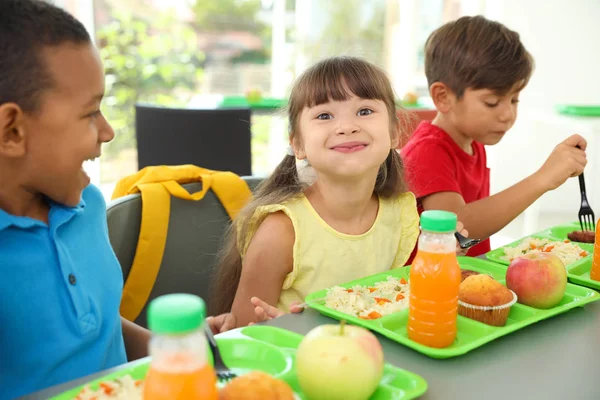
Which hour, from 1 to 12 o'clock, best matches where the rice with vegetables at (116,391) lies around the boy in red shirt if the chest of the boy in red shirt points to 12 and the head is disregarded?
The rice with vegetables is roughly at 2 o'clock from the boy in red shirt.

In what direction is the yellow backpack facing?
away from the camera

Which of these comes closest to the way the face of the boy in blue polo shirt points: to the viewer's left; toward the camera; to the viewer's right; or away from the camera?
to the viewer's right

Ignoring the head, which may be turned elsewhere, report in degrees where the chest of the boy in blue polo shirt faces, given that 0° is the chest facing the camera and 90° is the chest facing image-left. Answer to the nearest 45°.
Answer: approximately 315°

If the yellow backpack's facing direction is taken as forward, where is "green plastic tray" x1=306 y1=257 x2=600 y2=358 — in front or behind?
behind

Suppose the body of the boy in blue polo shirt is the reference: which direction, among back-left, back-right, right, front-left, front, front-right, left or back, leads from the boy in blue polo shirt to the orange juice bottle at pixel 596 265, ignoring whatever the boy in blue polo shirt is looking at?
front-left

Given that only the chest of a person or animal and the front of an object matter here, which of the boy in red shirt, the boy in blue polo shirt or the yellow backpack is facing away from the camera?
the yellow backpack

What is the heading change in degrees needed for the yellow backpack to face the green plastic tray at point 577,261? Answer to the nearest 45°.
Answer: approximately 90° to its right
